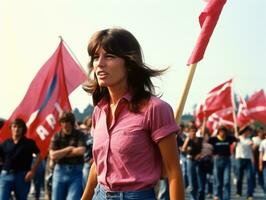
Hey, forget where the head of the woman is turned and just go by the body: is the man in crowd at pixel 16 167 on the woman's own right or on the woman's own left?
on the woman's own right

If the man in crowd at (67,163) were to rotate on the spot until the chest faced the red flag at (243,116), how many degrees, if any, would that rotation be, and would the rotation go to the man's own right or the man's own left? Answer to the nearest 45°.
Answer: approximately 135° to the man's own left

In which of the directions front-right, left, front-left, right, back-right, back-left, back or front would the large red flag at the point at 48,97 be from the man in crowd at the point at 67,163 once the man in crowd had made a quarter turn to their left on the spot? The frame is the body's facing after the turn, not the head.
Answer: left

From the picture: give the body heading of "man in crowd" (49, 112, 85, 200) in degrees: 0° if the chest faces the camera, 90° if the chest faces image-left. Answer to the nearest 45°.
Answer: approximately 0°

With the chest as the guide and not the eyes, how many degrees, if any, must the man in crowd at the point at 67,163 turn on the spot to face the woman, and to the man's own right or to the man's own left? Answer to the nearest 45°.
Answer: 0° — they already face them

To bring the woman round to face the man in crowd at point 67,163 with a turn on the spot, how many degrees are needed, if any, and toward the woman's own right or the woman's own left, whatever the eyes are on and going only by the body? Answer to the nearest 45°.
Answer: approximately 135° to the woman's own right

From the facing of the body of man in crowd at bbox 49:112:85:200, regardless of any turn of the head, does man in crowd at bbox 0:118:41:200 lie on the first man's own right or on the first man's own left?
on the first man's own right

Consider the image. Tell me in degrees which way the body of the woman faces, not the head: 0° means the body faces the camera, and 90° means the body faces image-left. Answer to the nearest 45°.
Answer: approximately 45°
